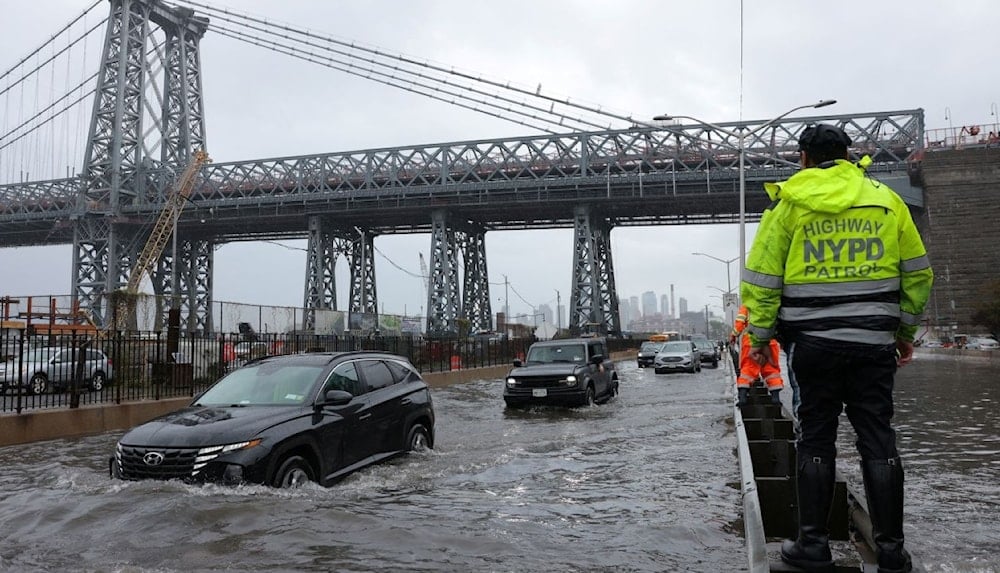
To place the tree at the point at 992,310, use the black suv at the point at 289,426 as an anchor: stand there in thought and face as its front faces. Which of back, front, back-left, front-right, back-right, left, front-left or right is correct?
back

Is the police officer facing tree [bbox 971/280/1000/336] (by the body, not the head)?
yes

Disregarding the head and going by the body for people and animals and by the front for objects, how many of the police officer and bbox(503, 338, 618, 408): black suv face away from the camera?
1

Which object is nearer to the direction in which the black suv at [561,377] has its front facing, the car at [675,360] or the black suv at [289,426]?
the black suv

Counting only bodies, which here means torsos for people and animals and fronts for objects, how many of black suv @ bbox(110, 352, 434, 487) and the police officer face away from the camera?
1

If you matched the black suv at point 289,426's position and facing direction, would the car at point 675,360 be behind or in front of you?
behind

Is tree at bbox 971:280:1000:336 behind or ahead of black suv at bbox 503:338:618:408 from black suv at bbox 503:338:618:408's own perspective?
behind

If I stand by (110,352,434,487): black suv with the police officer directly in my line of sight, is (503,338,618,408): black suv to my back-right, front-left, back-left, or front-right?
back-left

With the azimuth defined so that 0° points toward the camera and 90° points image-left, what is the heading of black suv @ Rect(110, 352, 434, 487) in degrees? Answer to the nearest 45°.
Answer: approximately 45°

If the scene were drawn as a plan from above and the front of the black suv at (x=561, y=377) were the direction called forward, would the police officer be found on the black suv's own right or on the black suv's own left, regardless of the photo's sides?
on the black suv's own left

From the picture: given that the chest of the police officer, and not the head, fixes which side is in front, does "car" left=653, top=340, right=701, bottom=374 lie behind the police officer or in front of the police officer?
in front

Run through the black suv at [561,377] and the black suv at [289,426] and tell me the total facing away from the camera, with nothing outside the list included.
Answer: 0

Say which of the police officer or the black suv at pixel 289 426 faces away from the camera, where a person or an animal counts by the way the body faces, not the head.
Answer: the police officer

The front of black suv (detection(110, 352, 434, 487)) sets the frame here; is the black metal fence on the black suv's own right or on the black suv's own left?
on the black suv's own right

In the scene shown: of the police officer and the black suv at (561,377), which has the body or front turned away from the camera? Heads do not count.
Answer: the police officer

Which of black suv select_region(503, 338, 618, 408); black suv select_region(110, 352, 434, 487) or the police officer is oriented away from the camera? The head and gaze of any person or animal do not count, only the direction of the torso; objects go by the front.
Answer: the police officer

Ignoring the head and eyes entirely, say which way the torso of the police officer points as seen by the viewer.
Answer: away from the camera
